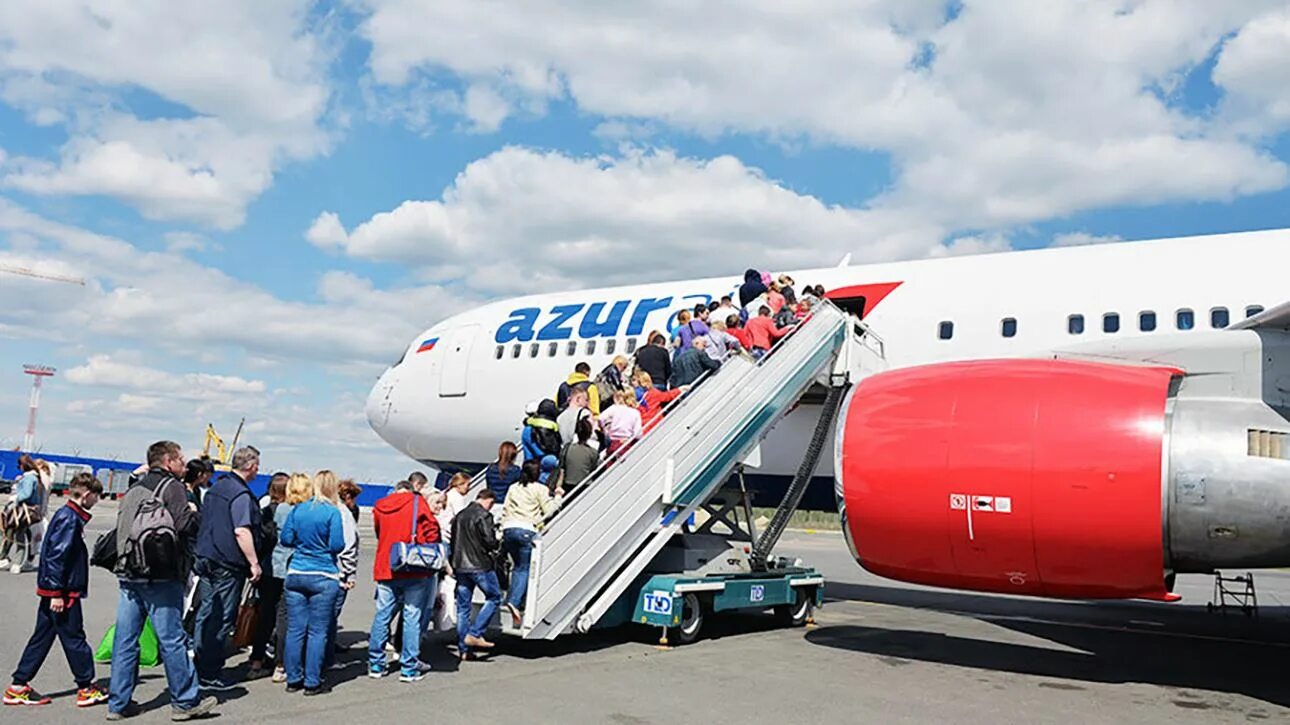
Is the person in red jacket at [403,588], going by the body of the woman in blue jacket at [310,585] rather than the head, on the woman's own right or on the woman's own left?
on the woman's own right

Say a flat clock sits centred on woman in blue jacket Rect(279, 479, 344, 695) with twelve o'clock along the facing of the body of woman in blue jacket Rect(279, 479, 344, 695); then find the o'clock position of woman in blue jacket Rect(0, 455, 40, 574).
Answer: woman in blue jacket Rect(0, 455, 40, 574) is roughly at 11 o'clock from woman in blue jacket Rect(279, 479, 344, 695).

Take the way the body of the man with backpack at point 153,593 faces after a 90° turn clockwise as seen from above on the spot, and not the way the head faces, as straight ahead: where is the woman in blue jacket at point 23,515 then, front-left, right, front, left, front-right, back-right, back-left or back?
back-left

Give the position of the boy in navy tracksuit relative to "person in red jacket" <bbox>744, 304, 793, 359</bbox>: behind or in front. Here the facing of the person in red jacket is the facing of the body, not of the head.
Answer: behind

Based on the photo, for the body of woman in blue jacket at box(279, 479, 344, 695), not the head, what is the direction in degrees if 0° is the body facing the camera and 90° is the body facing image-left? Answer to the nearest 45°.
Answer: approximately 180°

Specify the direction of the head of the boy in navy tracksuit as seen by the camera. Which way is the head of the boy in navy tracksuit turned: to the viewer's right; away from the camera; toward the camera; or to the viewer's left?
to the viewer's right

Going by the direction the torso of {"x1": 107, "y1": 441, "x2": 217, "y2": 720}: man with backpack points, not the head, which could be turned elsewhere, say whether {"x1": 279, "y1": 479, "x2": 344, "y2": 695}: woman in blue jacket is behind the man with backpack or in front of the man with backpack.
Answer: in front

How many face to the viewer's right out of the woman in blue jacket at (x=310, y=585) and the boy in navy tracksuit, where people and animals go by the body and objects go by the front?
1

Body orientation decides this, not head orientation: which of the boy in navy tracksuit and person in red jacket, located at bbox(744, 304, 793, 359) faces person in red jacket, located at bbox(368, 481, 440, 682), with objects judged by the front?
the boy in navy tracksuit

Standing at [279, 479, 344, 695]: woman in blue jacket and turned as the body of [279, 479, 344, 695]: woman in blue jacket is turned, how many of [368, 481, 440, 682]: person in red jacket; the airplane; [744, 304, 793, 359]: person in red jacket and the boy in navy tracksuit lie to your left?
1

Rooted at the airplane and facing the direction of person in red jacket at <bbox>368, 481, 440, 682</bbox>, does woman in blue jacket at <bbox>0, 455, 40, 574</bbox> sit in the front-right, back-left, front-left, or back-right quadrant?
front-right

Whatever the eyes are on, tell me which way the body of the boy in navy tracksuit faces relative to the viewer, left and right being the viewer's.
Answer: facing to the right of the viewer

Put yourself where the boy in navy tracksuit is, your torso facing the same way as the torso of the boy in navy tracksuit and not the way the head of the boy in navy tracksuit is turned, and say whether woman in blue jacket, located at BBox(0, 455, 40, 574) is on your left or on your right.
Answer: on your left

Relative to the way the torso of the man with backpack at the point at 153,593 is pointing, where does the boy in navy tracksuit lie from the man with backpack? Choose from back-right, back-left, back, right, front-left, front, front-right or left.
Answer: left

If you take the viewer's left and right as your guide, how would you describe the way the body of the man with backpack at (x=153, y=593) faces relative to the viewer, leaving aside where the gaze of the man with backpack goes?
facing away from the viewer and to the right of the viewer
